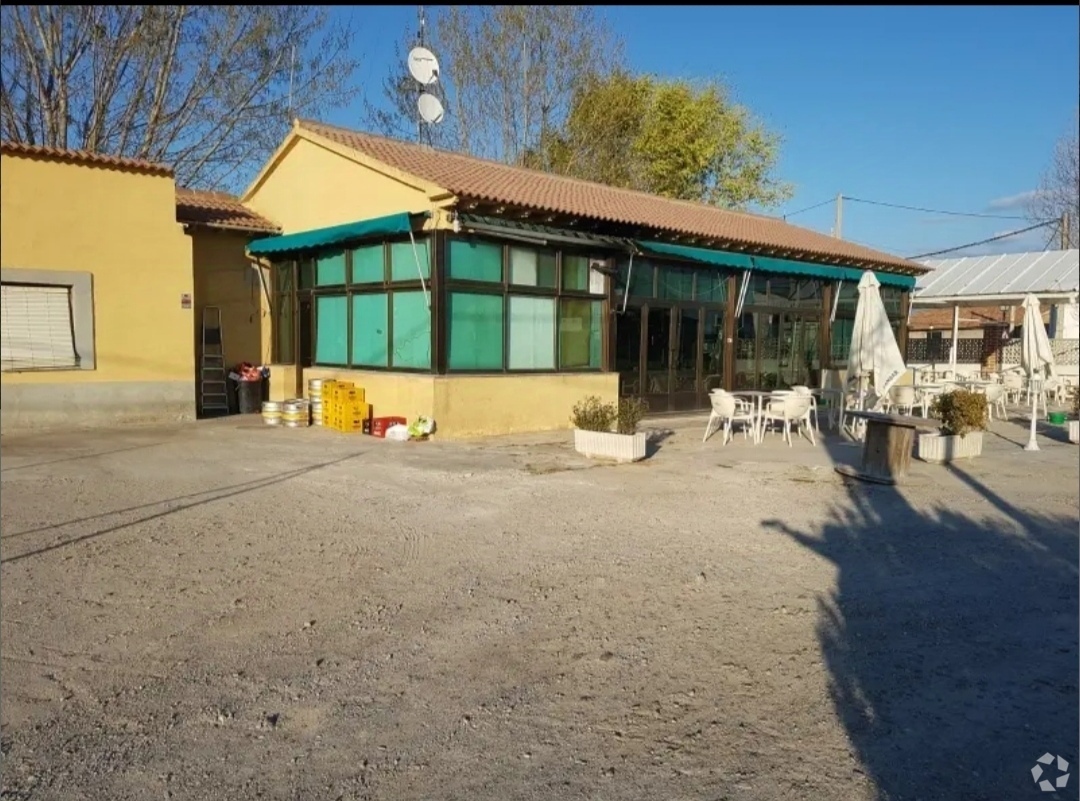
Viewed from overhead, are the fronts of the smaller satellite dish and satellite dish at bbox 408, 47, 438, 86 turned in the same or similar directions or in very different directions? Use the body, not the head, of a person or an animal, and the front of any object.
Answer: same or similar directions

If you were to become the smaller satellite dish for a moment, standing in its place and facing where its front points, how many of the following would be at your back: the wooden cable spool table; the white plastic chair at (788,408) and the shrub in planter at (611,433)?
0

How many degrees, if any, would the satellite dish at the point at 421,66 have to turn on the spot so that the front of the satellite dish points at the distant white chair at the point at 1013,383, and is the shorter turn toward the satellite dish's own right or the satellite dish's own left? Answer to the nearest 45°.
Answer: approximately 45° to the satellite dish's own left

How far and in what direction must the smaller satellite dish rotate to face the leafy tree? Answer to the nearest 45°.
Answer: approximately 90° to its left

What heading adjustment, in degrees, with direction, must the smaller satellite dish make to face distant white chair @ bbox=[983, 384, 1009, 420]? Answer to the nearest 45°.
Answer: approximately 45° to its left

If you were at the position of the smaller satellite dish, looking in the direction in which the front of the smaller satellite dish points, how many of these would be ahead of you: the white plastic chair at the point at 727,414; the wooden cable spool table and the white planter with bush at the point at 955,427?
3

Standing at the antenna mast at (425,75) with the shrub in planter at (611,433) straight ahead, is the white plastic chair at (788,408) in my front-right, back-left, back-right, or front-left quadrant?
front-left

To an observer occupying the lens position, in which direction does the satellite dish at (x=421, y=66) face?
facing the viewer and to the right of the viewer

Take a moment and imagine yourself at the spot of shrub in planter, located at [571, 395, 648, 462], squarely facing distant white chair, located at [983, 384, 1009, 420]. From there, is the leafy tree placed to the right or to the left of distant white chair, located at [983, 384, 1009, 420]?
left

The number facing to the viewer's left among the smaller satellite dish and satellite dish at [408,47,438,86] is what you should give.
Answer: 0

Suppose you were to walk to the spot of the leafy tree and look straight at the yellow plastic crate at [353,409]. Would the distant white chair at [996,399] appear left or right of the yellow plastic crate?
left

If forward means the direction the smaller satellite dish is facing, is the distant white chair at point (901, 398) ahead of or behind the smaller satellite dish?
ahead
